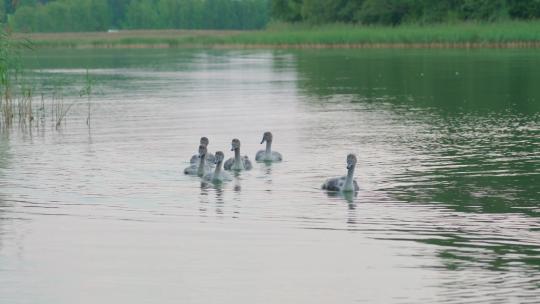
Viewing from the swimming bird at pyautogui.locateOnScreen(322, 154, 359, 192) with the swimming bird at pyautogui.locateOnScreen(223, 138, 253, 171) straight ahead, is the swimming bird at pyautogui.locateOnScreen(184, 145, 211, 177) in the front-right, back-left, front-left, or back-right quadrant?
front-left

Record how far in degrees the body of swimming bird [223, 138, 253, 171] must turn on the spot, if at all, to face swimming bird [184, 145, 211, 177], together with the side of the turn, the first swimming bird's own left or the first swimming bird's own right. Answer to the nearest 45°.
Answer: approximately 45° to the first swimming bird's own right

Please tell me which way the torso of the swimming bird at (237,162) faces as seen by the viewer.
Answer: toward the camera

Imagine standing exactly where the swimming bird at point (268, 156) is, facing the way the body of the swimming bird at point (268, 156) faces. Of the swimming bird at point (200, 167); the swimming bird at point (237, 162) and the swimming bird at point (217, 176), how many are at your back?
0

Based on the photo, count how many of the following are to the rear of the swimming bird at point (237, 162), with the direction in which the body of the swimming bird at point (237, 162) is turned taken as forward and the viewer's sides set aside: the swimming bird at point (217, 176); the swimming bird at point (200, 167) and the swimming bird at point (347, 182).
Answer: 0

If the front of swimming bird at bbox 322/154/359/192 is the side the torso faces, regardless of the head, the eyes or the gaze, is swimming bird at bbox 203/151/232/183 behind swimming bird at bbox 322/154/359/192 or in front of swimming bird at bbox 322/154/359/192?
behind

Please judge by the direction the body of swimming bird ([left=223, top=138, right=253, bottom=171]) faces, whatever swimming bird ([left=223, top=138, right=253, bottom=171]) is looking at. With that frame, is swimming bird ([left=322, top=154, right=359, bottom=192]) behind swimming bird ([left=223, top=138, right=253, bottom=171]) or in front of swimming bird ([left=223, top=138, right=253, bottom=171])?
in front

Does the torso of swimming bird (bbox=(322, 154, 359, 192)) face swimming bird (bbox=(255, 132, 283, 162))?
no

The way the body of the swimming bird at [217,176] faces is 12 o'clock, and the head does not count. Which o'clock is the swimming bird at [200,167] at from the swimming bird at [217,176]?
the swimming bird at [200,167] is roughly at 5 o'clock from the swimming bird at [217,176].

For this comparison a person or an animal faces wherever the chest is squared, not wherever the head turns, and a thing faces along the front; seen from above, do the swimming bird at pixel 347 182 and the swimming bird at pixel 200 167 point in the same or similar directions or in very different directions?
same or similar directions

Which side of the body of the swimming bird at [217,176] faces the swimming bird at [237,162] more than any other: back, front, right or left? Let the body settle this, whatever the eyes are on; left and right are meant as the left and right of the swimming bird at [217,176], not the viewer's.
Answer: back

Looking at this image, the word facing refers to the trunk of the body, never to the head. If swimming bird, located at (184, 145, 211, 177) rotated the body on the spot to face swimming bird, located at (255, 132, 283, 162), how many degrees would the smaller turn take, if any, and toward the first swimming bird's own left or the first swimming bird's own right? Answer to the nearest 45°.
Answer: approximately 90° to the first swimming bird's own left

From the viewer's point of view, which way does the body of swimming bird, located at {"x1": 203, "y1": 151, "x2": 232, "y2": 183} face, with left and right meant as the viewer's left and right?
facing the viewer

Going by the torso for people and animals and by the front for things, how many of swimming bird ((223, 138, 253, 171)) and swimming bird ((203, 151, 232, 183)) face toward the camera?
2
